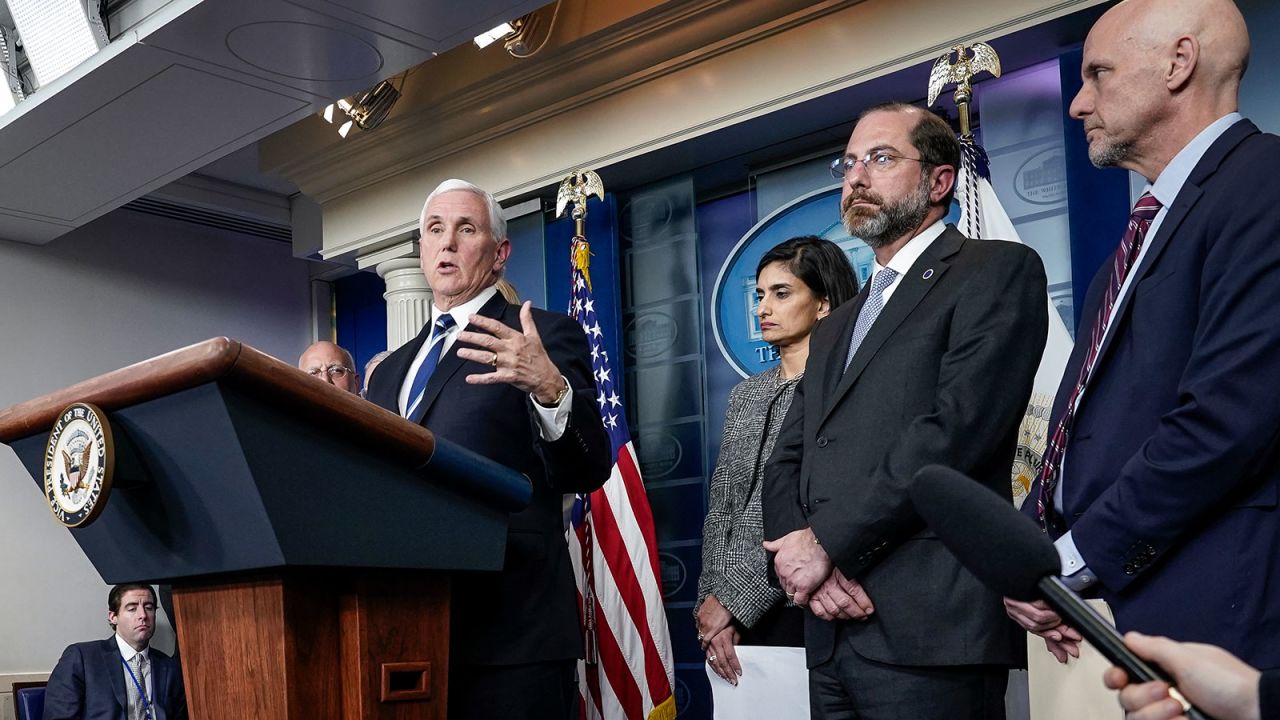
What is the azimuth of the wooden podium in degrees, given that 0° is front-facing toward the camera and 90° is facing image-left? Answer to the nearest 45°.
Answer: approximately 45°

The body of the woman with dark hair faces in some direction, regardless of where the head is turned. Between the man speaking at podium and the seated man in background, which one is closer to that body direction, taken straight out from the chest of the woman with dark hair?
the man speaking at podium

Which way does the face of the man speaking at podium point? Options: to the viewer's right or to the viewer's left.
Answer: to the viewer's left

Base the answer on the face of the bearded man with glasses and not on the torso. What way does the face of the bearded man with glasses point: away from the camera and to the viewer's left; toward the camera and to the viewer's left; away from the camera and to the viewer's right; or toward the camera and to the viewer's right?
toward the camera and to the viewer's left

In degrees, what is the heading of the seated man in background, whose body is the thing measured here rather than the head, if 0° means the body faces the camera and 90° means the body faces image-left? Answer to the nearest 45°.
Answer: approximately 315°

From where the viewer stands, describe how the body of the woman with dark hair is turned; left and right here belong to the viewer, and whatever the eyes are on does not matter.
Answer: facing the viewer and to the left of the viewer

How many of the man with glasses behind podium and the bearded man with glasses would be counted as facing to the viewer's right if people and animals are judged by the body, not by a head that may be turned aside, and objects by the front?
0

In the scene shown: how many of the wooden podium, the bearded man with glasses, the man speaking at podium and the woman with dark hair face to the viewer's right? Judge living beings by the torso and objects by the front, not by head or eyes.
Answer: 0

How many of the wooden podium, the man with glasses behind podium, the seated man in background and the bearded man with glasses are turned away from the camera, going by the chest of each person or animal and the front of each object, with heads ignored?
0

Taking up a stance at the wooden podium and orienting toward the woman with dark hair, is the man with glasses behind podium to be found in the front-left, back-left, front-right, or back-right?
front-left

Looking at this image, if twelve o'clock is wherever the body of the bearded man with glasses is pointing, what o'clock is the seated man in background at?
The seated man in background is roughly at 3 o'clock from the bearded man with glasses.

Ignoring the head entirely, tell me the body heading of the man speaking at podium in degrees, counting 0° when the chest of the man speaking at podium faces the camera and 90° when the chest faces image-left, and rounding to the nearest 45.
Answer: approximately 45°

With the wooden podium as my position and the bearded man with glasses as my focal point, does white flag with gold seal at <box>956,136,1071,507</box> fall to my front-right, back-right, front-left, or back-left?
front-left
